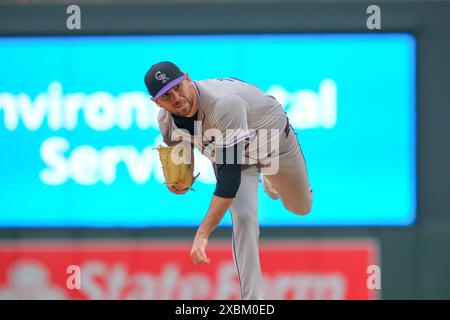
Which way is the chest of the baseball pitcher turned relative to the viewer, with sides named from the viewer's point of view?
facing the viewer and to the left of the viewer

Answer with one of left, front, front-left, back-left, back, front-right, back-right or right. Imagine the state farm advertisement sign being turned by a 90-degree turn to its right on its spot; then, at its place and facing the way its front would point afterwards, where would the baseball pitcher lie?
left

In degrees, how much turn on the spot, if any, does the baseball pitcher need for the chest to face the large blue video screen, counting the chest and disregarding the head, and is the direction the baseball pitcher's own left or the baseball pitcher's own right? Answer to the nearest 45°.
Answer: approximately 135° to the baseball pitcher's own right

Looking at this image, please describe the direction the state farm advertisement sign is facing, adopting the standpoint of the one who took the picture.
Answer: facing the viewer

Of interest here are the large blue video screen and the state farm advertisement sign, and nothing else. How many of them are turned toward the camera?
2

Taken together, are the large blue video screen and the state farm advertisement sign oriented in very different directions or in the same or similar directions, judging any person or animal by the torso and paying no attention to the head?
same or similar directions

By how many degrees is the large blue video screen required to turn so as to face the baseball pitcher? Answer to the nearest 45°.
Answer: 0° — it already faces them

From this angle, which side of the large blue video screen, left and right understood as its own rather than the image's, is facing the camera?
front
